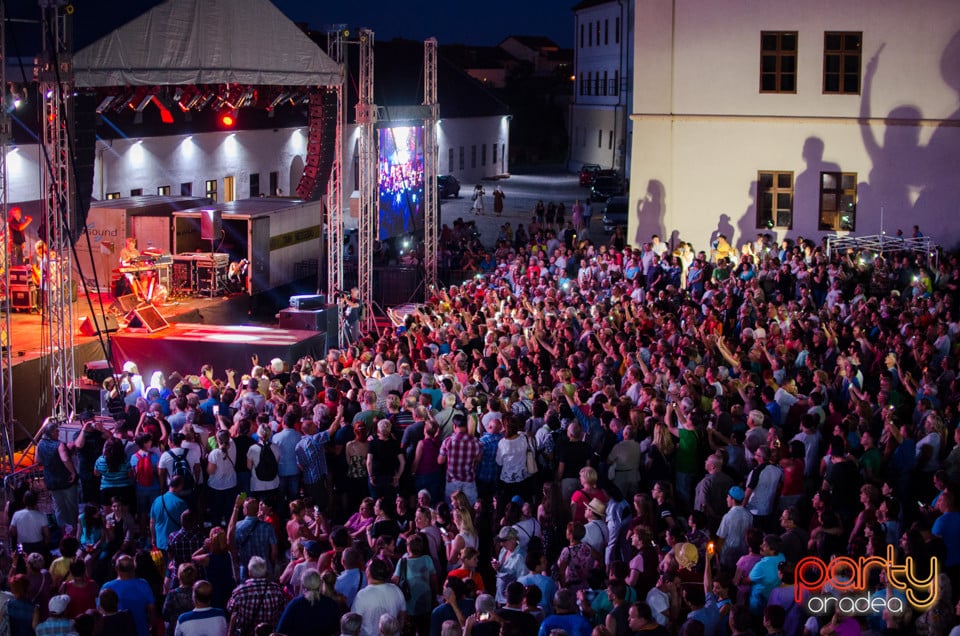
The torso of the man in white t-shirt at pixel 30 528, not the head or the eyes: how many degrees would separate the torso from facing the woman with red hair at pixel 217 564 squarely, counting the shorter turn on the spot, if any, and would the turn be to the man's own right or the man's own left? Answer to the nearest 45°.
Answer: approximately 135° to the man's own right

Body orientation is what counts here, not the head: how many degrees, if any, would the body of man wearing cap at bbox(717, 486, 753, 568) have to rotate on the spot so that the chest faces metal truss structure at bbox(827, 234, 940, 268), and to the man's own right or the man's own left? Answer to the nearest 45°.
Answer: approximately 45° to the man's own right

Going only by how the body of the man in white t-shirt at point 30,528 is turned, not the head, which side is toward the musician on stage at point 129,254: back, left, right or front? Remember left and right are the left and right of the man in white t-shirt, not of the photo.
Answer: front

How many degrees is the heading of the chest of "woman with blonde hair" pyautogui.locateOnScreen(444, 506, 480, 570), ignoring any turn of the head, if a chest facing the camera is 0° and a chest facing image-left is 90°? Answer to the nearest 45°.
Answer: approximately 135°

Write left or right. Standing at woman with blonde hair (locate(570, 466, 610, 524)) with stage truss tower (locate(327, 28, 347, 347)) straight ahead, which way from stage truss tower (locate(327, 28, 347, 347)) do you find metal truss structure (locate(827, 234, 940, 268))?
right

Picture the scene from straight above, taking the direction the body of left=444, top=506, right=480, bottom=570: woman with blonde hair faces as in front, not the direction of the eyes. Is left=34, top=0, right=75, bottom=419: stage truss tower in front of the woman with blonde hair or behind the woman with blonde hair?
in front

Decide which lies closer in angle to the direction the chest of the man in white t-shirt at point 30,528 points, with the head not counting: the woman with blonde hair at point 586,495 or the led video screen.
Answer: the led video screen

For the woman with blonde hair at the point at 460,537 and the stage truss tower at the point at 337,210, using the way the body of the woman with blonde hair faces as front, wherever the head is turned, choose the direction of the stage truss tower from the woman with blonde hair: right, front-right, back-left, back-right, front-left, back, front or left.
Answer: front-right

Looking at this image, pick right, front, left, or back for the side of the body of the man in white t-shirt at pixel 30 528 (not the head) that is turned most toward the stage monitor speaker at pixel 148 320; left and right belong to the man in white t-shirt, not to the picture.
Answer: front

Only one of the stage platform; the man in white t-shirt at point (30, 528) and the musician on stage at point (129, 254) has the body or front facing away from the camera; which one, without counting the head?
the man in white t-shirt

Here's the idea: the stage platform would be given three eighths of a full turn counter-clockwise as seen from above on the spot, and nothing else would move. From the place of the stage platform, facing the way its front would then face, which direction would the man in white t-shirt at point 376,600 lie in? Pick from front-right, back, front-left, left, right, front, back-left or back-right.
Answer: back

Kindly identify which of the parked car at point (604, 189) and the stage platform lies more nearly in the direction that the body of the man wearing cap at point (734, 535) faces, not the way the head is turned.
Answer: the stage platform

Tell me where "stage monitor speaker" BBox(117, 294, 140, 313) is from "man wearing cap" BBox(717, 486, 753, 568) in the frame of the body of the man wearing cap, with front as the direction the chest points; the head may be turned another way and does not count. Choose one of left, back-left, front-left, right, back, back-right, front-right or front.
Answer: front

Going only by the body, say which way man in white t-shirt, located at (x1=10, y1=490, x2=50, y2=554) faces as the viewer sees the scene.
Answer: away from the camera

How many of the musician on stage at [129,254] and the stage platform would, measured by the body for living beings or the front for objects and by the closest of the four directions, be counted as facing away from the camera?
0

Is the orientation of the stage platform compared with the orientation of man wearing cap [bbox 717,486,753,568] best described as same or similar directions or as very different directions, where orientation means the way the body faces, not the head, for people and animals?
very different directions

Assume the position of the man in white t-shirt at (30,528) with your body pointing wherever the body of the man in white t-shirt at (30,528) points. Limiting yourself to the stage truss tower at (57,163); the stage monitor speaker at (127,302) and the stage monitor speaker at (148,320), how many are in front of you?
3

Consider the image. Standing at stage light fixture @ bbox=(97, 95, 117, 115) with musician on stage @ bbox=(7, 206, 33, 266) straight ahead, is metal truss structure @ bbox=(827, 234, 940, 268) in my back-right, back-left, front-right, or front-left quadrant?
back-right

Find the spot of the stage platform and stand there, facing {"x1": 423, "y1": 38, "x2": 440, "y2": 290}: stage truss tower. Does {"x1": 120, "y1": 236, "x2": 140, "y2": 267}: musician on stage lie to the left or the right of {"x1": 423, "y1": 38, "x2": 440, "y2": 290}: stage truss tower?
left
